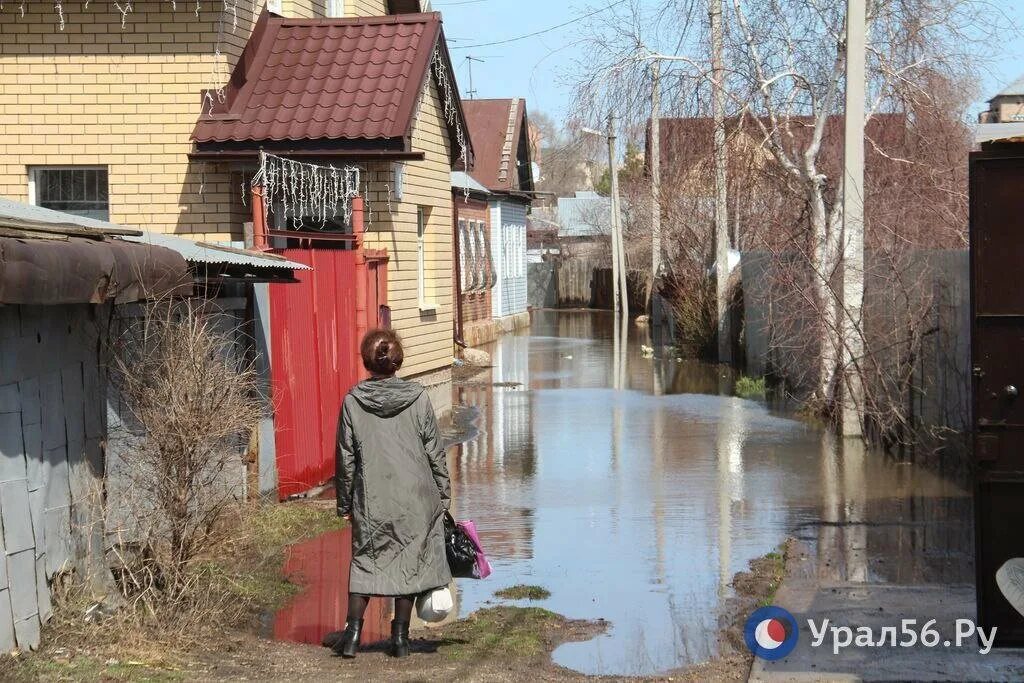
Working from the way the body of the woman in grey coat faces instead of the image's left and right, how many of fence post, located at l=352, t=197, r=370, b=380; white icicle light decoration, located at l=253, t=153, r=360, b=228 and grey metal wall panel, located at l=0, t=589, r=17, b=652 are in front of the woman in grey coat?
2

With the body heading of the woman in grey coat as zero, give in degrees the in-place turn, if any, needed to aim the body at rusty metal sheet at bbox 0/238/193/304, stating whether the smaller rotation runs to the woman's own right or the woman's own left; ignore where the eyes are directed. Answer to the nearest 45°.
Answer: approximately 90° to the woman's own left

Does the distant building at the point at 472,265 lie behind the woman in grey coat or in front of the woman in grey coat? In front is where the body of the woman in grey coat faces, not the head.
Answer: in front

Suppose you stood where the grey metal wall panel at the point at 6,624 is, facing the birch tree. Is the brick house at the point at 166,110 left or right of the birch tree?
left

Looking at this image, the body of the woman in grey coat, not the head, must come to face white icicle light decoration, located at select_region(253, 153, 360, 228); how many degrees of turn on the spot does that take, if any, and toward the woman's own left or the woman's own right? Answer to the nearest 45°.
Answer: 0° — they already face it

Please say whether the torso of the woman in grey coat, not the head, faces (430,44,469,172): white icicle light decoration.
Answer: yes

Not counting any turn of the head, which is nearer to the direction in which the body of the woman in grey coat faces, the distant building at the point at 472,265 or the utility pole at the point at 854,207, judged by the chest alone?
the distant building

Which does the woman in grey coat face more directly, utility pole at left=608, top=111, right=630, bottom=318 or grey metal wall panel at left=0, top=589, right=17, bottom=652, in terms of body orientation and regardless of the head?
the utility pole

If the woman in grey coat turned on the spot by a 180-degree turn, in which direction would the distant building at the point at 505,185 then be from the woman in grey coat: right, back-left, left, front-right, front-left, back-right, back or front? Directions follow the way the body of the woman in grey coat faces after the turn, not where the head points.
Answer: back

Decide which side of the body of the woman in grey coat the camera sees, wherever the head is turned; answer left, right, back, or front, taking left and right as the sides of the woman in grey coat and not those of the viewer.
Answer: back

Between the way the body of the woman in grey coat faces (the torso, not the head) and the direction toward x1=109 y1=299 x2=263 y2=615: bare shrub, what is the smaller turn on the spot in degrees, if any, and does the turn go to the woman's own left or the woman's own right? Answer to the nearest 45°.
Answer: approximately 90° to the woman's own left

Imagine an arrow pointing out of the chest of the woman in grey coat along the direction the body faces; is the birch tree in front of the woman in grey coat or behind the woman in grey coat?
in front

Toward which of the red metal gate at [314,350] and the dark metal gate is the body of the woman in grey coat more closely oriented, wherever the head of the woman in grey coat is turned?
the red metal gate

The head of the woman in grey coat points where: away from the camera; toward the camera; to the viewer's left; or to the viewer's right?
away from the camera

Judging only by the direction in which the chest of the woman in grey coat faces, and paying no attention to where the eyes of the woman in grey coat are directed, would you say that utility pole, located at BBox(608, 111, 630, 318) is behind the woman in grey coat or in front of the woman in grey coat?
in front
